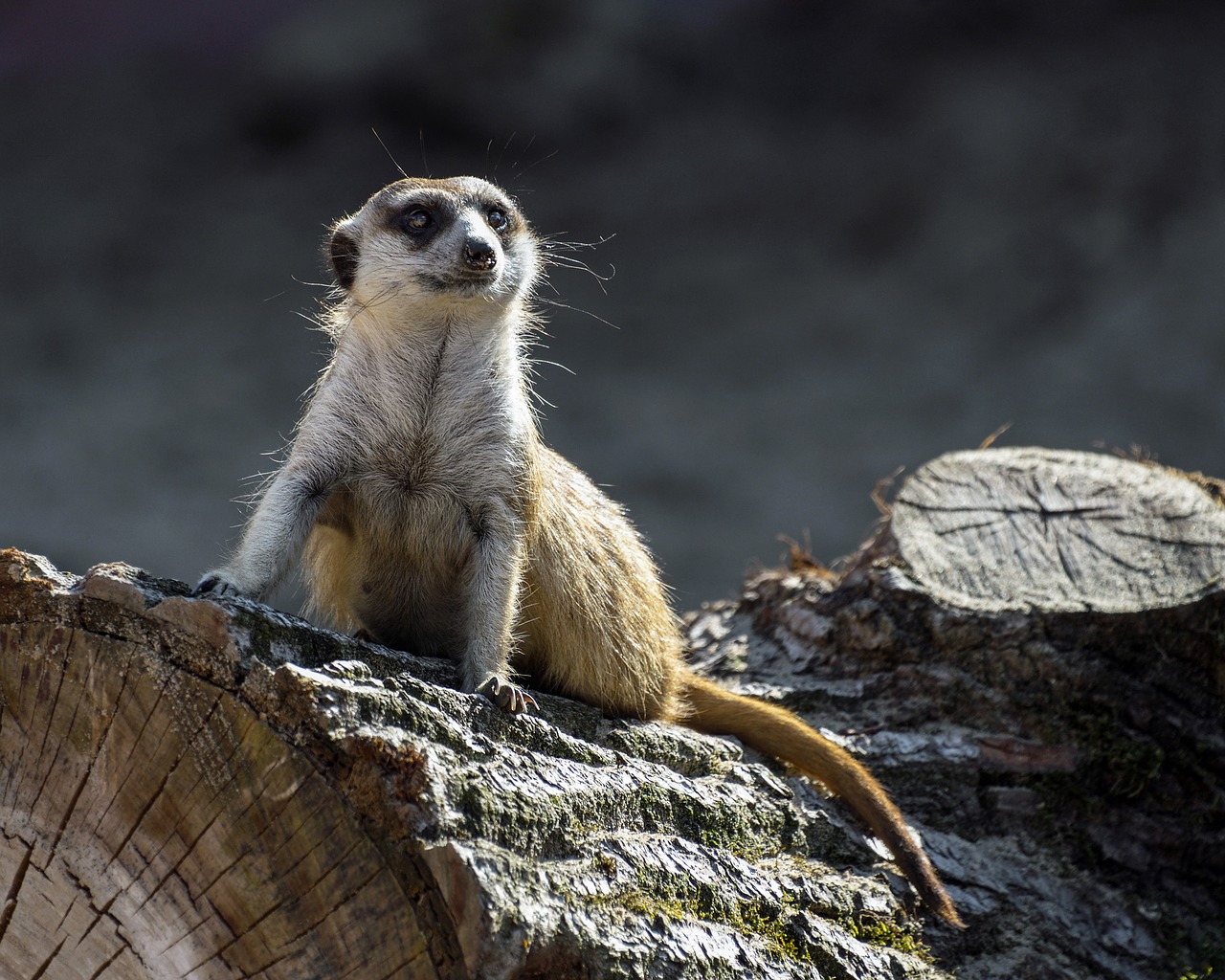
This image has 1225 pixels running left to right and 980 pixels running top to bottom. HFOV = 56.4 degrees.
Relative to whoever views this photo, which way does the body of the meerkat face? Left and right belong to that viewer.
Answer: facing the viewer and to the left of the viewer
